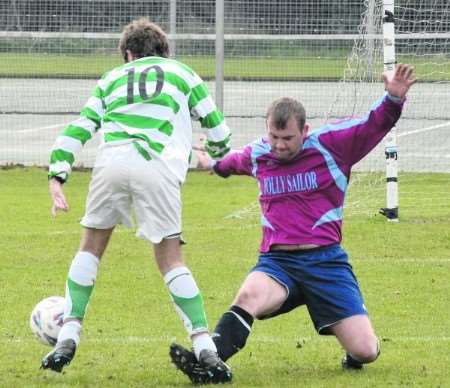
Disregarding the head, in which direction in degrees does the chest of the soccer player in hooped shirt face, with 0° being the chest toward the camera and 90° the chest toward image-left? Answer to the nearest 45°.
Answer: approximately 180°

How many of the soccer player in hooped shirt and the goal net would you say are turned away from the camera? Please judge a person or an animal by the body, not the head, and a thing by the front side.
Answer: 1

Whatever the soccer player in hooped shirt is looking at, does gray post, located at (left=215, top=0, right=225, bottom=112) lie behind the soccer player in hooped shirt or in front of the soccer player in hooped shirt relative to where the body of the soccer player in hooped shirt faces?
in front

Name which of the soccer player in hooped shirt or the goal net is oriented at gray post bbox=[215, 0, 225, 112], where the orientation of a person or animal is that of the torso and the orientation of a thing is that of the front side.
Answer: the soccer player in hooped shirt

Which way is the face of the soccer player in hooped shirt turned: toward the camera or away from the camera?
away from the camera
